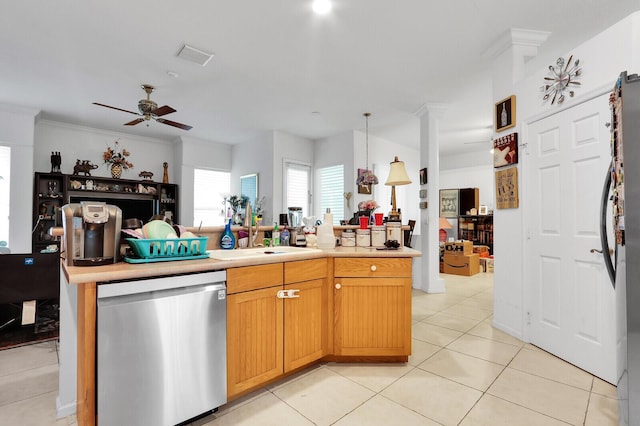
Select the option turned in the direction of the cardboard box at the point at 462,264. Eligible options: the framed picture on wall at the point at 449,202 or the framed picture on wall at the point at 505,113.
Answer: the framed picture on wall at the point at 449,202

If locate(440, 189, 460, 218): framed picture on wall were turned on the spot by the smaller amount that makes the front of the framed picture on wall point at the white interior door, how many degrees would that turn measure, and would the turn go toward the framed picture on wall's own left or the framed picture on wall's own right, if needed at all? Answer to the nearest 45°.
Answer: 0° — it already faces it

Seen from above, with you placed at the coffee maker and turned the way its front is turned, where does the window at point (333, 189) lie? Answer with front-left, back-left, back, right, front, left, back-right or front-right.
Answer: back-left

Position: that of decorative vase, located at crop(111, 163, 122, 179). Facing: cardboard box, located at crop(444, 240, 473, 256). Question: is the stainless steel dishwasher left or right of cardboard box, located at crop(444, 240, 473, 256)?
right

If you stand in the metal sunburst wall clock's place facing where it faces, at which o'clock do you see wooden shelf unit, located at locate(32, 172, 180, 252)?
The wooden shelf unit is roughly at 1 o'clock from the metal sunburst wall clock.

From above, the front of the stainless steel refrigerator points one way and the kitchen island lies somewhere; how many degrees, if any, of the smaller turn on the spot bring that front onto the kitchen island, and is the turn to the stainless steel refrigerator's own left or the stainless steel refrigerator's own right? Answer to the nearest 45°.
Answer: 0° — it already faces it

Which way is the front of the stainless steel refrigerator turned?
to the viewer's left

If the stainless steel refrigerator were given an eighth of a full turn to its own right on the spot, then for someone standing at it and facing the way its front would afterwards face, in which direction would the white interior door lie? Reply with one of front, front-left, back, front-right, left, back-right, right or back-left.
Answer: front-right

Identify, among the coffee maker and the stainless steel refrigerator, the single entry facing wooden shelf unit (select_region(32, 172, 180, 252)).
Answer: the stainless steel refrigerator

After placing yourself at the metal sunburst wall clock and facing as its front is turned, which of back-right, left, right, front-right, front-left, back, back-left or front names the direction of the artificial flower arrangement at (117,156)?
front-right

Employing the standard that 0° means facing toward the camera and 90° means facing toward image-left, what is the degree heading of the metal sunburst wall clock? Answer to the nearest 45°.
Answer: approximately 45°

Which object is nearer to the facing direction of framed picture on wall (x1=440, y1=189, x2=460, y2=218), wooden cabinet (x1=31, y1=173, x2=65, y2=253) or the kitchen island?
the kitchen island

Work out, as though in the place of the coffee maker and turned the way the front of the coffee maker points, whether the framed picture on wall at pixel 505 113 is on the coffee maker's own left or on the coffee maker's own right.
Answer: on the coffee maker's own left

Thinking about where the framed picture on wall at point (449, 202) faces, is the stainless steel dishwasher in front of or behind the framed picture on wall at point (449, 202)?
in front

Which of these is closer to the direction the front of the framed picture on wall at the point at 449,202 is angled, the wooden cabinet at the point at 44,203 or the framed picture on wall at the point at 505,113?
the framed picture on wall

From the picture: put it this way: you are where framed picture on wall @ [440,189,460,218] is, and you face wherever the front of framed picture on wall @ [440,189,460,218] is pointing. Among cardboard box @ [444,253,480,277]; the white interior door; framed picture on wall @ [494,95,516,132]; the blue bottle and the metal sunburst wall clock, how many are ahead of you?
5

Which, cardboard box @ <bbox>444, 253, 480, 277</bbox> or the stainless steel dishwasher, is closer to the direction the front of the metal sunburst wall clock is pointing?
the stainless steel dishwasher
